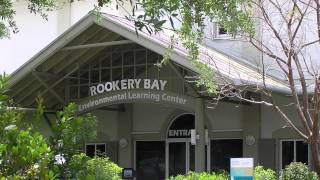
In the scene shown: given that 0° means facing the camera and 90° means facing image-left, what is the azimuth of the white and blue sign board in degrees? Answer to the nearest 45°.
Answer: approximately 0°

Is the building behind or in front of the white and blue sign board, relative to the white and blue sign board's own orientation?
behind

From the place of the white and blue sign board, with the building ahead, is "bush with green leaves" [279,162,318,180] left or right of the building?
right

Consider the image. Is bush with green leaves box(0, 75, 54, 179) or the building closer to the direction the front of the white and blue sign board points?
the bush with green leaves

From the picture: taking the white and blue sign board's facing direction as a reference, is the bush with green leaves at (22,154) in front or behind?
in front
